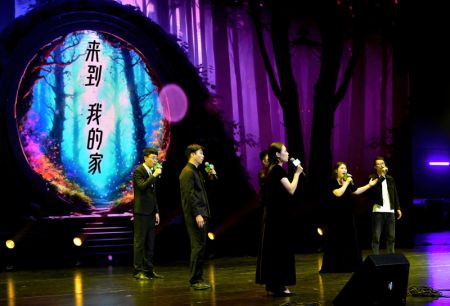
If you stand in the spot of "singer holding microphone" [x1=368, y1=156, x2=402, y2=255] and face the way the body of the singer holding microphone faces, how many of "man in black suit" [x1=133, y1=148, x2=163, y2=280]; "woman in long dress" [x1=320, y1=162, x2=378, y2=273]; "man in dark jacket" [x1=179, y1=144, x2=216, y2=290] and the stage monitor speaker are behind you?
0

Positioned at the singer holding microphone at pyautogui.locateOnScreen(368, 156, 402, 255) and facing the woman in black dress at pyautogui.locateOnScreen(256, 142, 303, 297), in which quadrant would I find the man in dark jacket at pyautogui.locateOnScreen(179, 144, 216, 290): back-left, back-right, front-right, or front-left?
front-right

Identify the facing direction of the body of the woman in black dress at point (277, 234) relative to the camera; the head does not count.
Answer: to the viewer's right

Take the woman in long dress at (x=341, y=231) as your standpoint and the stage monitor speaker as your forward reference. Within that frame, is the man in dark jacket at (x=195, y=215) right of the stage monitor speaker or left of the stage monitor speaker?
right

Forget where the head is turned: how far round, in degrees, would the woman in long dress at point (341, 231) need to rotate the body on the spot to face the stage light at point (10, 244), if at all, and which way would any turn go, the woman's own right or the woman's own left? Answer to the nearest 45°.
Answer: approximately 135° to the woman's own right

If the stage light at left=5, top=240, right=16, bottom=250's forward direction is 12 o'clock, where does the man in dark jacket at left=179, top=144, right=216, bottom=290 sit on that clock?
The man in dark jacket is roughly at 11 o'clock from the stage light.

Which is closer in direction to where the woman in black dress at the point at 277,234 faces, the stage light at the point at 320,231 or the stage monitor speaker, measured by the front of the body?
the stage monitor speaker

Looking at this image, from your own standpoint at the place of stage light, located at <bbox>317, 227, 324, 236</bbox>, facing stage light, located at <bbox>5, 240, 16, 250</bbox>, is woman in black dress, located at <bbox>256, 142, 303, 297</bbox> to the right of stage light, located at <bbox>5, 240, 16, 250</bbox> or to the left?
left

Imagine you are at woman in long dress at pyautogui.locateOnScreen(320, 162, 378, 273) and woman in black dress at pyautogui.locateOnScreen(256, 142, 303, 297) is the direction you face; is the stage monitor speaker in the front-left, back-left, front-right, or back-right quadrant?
front-left

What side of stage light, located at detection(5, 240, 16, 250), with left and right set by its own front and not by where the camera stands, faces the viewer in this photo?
front

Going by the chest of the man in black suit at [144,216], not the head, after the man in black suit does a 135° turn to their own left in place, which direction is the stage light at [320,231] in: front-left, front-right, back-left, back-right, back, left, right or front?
front-right

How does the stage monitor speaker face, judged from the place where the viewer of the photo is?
facing to the left of the viewer

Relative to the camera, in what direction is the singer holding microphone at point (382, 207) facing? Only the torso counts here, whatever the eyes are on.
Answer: toward the camera

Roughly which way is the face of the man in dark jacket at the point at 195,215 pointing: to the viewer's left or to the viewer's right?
to the viewer's right
